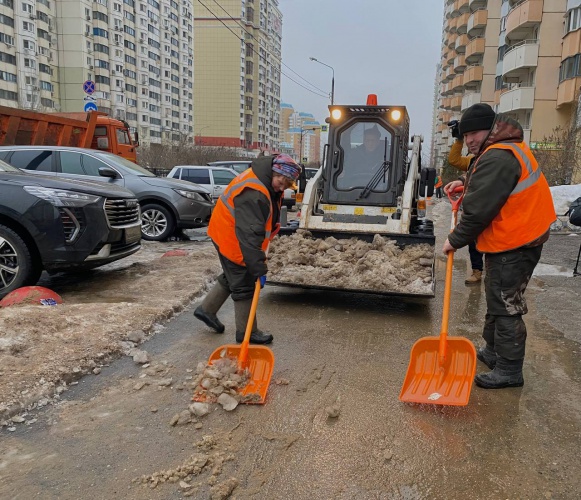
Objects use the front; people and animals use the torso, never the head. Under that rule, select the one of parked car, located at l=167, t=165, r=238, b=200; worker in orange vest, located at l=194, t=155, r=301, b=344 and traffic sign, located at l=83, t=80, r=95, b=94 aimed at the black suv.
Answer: the traffic sign

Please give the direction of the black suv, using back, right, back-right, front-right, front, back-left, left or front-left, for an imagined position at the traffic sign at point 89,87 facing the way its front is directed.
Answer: front

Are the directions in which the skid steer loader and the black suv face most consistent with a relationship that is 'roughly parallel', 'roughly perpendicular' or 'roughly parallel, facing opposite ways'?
roughly perpendicular

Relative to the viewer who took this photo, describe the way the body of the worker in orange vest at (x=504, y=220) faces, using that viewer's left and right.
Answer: facing to the left of the viewer

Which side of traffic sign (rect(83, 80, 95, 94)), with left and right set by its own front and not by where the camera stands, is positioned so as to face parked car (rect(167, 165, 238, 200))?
left

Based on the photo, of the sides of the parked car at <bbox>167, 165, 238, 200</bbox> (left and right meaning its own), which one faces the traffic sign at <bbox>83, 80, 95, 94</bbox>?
back

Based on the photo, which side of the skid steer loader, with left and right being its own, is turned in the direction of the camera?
front

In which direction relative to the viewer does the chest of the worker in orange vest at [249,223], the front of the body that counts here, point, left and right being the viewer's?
facing to the right of the viewer

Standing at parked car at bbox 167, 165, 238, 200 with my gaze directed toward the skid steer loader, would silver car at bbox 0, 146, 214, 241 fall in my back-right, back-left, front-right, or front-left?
front-right

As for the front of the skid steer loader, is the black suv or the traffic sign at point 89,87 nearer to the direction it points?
the black suv

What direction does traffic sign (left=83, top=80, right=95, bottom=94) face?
toward the camera

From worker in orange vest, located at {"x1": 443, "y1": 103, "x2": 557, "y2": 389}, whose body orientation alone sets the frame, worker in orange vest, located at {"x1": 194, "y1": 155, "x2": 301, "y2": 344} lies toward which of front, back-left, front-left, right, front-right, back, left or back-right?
front

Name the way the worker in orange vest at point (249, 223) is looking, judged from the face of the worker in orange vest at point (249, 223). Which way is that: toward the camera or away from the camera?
toward the camera

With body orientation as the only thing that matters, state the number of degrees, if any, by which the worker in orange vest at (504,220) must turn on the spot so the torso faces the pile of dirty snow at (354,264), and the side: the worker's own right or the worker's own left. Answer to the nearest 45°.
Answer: approximately 45° to the worker's own right

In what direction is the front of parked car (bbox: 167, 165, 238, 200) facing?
to the viewer's right
